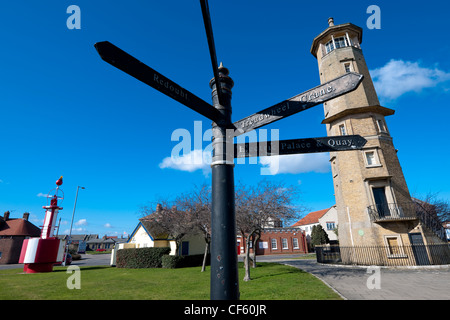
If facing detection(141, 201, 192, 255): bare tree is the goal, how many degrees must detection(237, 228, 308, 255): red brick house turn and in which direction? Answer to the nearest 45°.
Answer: approximately 45° to its right

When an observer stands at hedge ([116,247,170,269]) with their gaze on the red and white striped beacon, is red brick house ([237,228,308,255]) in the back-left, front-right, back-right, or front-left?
back-right

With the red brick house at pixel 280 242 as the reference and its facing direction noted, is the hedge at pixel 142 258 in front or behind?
in front

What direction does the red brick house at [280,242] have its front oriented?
toward the camera

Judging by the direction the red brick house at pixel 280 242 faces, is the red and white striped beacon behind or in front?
in front

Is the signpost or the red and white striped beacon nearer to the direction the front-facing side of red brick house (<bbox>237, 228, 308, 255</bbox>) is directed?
the signpost

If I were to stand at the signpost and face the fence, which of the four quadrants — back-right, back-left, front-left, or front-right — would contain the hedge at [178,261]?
front-left

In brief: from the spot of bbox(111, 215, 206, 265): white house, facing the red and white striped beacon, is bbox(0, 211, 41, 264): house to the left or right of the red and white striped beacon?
right

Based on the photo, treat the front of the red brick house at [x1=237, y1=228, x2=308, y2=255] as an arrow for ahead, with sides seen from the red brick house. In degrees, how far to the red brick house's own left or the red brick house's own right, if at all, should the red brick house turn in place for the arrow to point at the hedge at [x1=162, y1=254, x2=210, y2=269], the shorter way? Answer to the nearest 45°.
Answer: approximately 45° to the red brick house's own right

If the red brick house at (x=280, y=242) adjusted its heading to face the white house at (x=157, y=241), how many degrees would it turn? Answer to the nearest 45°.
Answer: approximately 45° to its right
